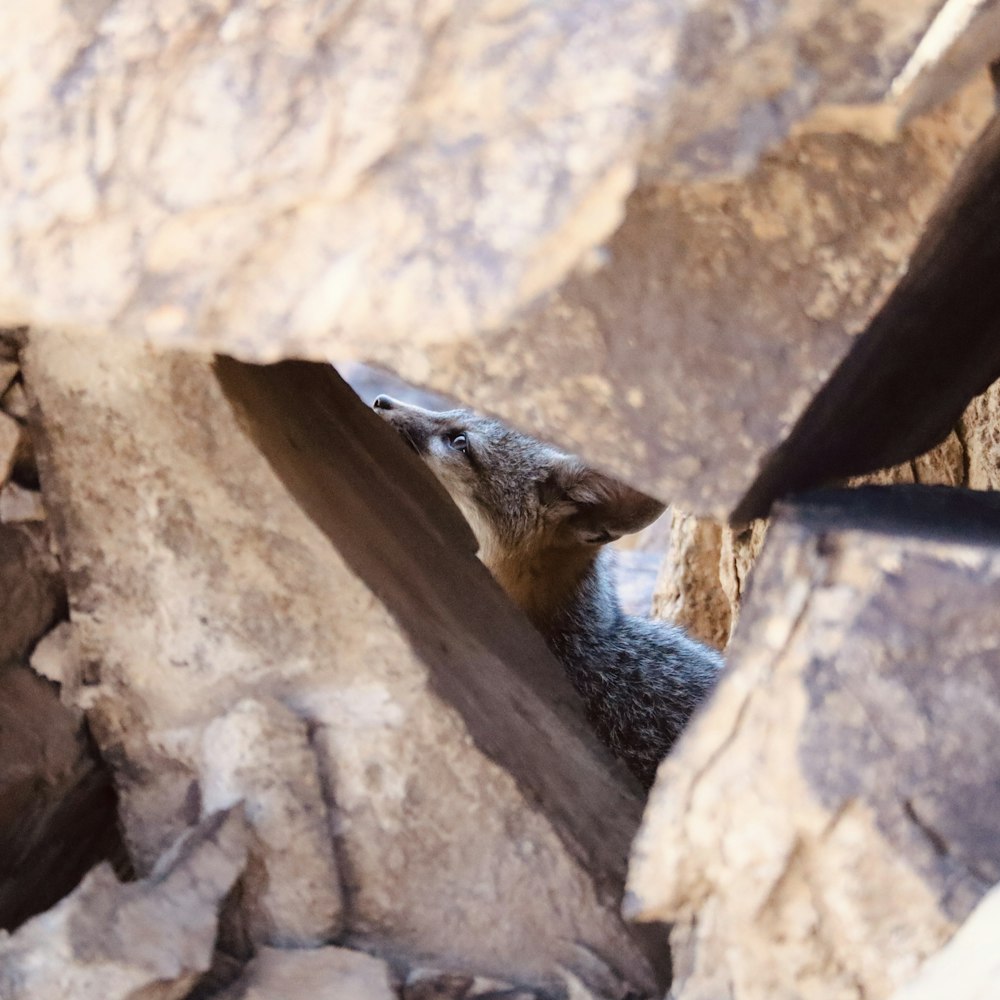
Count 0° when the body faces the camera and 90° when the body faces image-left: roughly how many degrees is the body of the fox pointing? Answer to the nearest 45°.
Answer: approximately 90°

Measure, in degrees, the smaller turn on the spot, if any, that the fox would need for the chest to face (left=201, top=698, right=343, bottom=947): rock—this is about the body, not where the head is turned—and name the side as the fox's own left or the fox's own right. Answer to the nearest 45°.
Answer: approximately 90° to the fox's own left
